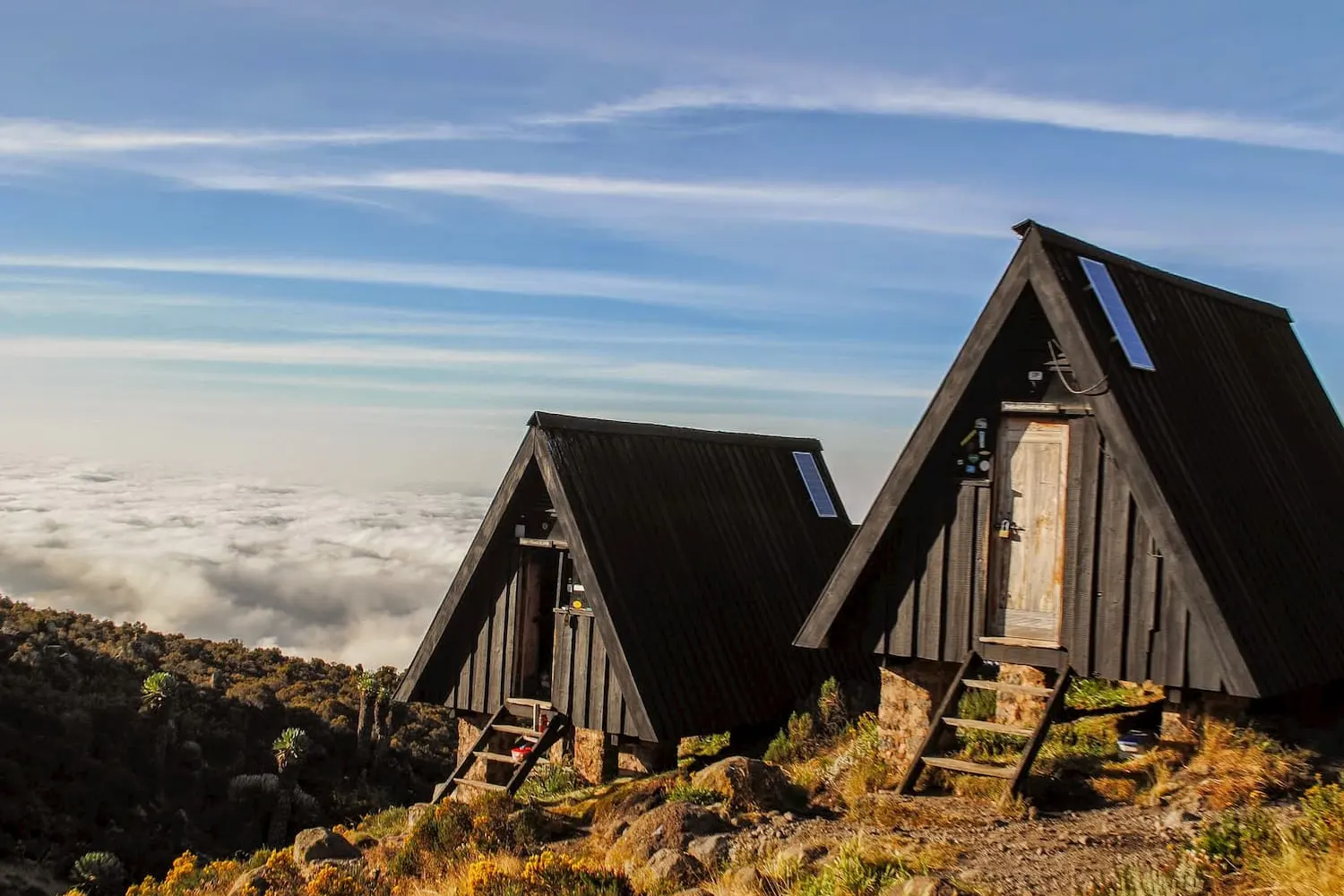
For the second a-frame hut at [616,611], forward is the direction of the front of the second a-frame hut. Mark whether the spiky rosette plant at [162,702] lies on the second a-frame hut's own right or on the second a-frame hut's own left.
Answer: on the second a-frame hut's own right

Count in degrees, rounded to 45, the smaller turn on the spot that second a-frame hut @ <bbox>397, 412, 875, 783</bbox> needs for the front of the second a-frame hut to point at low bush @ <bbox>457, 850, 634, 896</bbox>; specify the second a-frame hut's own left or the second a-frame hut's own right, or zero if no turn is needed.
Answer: approximately 45° to the second a-frame hut's own left

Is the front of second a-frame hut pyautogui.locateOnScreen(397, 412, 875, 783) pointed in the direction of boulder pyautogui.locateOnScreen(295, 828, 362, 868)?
yes

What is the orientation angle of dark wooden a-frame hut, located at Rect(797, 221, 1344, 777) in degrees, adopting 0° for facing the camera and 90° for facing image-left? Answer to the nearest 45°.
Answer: approximately 45°

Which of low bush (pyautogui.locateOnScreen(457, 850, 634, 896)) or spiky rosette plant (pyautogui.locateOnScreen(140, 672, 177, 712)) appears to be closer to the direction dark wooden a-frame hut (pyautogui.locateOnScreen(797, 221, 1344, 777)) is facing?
the low bush

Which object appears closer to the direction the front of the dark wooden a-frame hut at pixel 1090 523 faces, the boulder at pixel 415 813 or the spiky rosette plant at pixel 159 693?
the boulder

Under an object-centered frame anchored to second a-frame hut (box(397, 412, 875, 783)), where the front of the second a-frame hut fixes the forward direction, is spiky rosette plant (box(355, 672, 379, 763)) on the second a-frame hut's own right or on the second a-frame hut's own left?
on the second a-frame hut's own right

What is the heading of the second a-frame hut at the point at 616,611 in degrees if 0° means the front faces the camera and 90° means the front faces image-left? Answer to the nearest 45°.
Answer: approximately 45°
